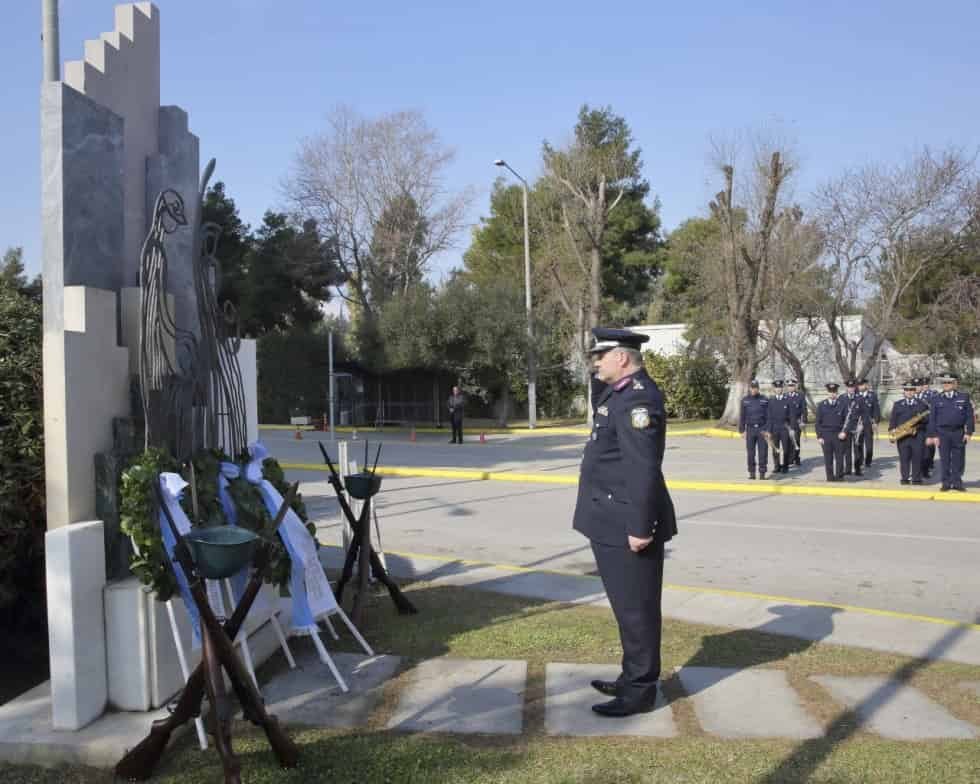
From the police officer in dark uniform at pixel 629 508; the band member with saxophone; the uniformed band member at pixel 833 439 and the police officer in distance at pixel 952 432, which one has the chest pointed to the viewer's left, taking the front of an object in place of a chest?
the police officer in dark uniform

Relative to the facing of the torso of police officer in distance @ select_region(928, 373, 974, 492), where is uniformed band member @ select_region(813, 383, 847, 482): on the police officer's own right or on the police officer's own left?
on the police officer's own right

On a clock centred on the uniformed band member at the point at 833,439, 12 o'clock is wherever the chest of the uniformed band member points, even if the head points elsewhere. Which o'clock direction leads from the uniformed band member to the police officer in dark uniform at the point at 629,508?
The police officer in dark uniform is roughly at 12 o'clock from the uniformed band member.

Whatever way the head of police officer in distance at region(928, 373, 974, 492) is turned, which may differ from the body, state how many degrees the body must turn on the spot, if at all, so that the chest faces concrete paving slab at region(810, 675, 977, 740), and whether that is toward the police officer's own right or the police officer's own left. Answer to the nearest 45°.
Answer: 0° — they already face it

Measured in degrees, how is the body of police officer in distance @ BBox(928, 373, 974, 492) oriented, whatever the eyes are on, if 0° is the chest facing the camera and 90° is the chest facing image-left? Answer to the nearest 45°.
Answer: approximately 0°

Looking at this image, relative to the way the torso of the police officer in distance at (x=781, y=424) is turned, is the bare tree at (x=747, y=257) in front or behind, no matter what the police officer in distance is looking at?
behind

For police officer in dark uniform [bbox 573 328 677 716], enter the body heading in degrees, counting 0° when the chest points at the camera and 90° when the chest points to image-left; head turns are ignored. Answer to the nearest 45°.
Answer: approximately 90°
